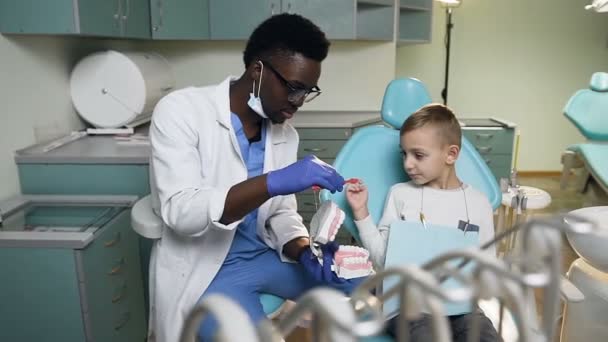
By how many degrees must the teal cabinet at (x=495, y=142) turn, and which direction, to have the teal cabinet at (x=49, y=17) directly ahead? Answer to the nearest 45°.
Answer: approximately 45° to its right

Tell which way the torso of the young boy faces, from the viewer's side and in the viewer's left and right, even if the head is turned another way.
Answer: facing the viewer

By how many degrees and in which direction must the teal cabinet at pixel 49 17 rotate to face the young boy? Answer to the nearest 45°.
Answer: approximately 45° to its left

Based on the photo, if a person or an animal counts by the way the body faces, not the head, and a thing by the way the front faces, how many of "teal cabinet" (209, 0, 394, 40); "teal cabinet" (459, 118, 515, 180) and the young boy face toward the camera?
3

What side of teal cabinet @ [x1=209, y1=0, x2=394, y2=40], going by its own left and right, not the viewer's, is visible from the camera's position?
front

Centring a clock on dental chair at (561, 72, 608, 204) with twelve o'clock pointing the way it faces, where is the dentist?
The dentist is roughly at 2 o'clock from the dental chair.

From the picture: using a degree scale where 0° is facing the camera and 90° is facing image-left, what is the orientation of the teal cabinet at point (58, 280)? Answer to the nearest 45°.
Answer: approximately 315°

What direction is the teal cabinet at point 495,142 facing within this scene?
toward the camera

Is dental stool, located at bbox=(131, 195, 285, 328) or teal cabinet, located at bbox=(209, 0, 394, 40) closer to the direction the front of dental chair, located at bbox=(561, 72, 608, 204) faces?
the dental stool

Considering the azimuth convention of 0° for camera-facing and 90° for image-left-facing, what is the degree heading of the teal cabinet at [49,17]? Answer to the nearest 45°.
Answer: approximately 0°

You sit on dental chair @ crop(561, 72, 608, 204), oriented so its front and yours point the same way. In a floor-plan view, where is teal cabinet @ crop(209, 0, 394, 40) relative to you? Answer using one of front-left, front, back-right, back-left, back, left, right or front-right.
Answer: back-right

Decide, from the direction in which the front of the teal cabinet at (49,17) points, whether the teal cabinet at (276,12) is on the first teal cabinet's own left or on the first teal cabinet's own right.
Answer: on the first teal cabinet's own left
